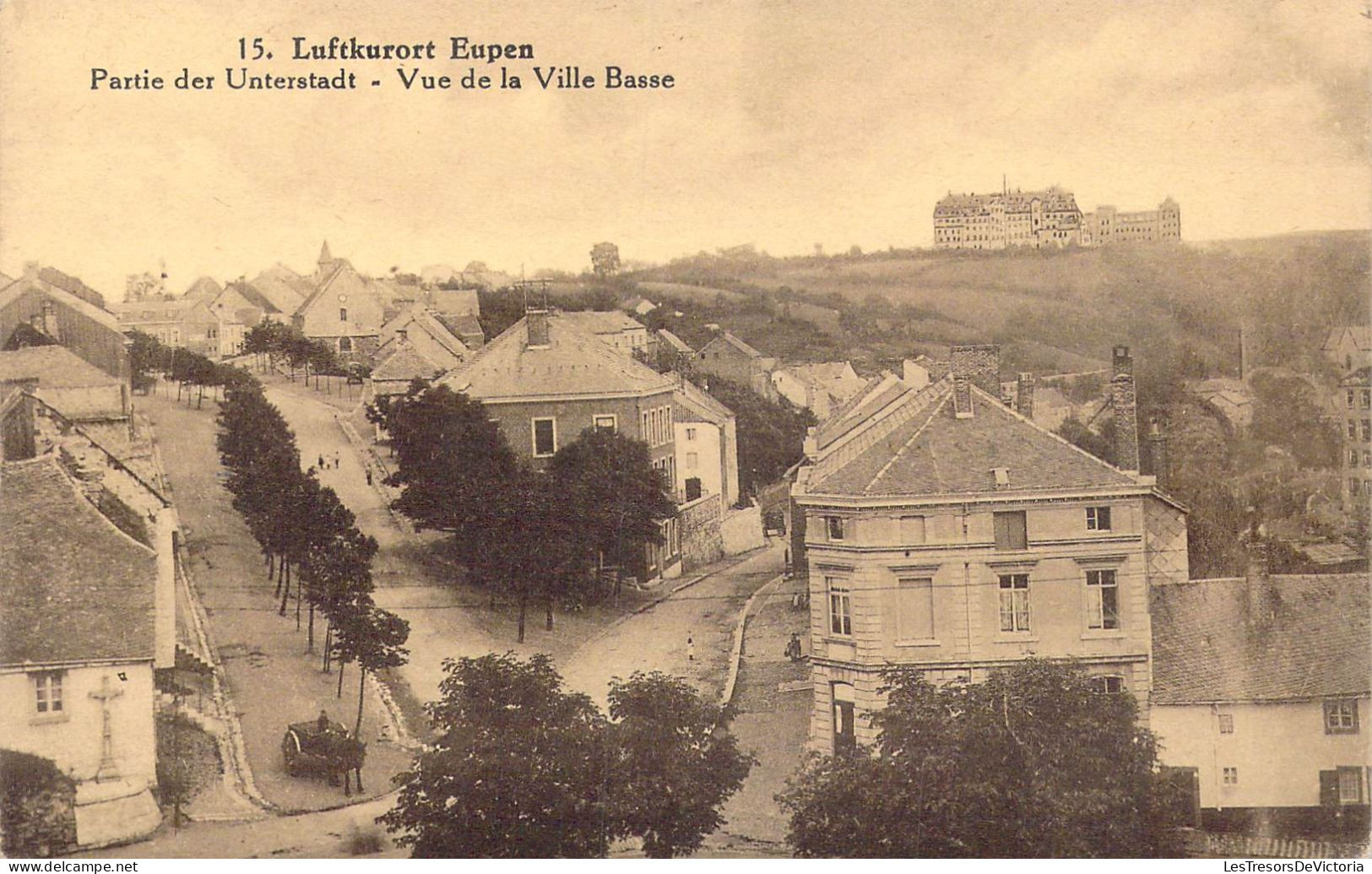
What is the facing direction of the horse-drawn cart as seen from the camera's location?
facing the viewer and to the right of the viewer

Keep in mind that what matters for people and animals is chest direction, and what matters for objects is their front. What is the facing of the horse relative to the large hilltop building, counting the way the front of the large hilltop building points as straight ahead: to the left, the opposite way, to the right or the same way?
to the left

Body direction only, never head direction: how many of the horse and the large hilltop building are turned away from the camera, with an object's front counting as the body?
0

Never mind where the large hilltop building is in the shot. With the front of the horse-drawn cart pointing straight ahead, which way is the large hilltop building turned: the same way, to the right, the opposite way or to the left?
to the right

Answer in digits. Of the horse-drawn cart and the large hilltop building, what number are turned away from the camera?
0

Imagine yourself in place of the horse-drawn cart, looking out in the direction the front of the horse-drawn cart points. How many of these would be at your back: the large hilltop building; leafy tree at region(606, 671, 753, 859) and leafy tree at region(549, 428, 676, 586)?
0

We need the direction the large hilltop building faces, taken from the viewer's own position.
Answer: facing the viewer

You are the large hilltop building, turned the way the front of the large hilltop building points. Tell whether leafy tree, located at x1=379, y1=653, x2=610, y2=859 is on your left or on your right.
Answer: on your right

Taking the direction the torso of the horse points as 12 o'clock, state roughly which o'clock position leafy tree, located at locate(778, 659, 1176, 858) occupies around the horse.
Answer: The leafy tree is roughly at 11 o'clock from the horse.

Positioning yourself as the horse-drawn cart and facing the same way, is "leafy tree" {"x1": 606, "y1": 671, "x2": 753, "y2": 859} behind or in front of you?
in front

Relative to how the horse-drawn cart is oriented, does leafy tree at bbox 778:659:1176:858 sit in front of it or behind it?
in front
